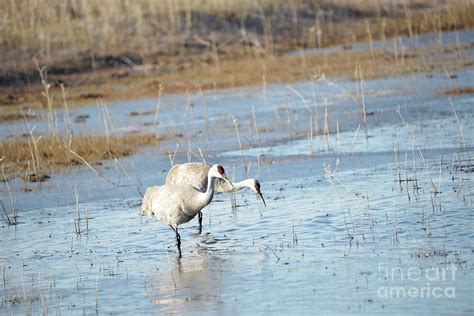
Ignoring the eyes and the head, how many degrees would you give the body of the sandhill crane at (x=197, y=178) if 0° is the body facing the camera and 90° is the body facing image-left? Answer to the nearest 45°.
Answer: approximately 270°

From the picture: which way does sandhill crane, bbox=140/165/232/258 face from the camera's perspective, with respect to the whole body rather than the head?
to the viewer's right
